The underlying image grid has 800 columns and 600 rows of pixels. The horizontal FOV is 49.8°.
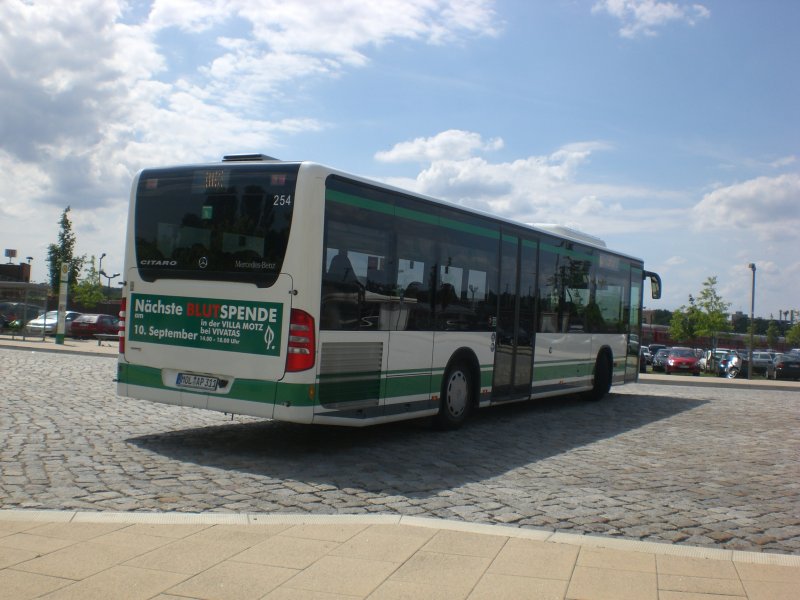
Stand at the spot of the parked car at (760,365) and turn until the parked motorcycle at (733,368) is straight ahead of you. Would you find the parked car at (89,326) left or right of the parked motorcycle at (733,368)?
right

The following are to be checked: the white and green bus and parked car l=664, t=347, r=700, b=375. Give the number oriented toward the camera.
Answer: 1

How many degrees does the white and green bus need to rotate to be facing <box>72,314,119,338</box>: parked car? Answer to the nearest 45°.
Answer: approximately 45° to its left

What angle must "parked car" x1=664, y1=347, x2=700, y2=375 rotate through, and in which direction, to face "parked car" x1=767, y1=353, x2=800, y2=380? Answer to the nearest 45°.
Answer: approximately 45° to its left

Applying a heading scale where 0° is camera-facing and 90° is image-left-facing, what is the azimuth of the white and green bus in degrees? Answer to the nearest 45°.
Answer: approximately 225°

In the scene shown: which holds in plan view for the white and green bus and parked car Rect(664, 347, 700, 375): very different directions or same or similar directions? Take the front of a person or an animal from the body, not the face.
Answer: very different directions

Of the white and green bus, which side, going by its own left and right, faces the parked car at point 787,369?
front

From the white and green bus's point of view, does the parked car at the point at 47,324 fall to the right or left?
on its left

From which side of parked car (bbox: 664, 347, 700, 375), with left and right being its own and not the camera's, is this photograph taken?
front

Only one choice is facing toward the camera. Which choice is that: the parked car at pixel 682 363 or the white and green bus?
the parked car

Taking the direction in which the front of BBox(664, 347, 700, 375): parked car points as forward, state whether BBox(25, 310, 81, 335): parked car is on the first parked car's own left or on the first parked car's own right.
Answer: on the first parked car's own right

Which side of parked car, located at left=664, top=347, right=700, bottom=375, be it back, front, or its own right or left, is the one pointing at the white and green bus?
front

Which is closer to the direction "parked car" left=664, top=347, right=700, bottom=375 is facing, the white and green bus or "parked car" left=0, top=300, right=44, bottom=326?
the white and green bus

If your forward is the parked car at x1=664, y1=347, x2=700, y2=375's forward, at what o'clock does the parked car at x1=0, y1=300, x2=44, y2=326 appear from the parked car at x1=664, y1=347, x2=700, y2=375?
the parked car at x1=0, y1=300, x2=44, y2=326 is roughly at 2 o'clock from the parked car at x1=664, y1=347, x2=700, y2=375.

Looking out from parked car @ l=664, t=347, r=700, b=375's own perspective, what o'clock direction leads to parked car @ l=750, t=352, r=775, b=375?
parked car @ l=750, t=352, r=775, b=375 is roughly at 8 o'clock from parked car @ l=664, t=347, r=700, b=375.
